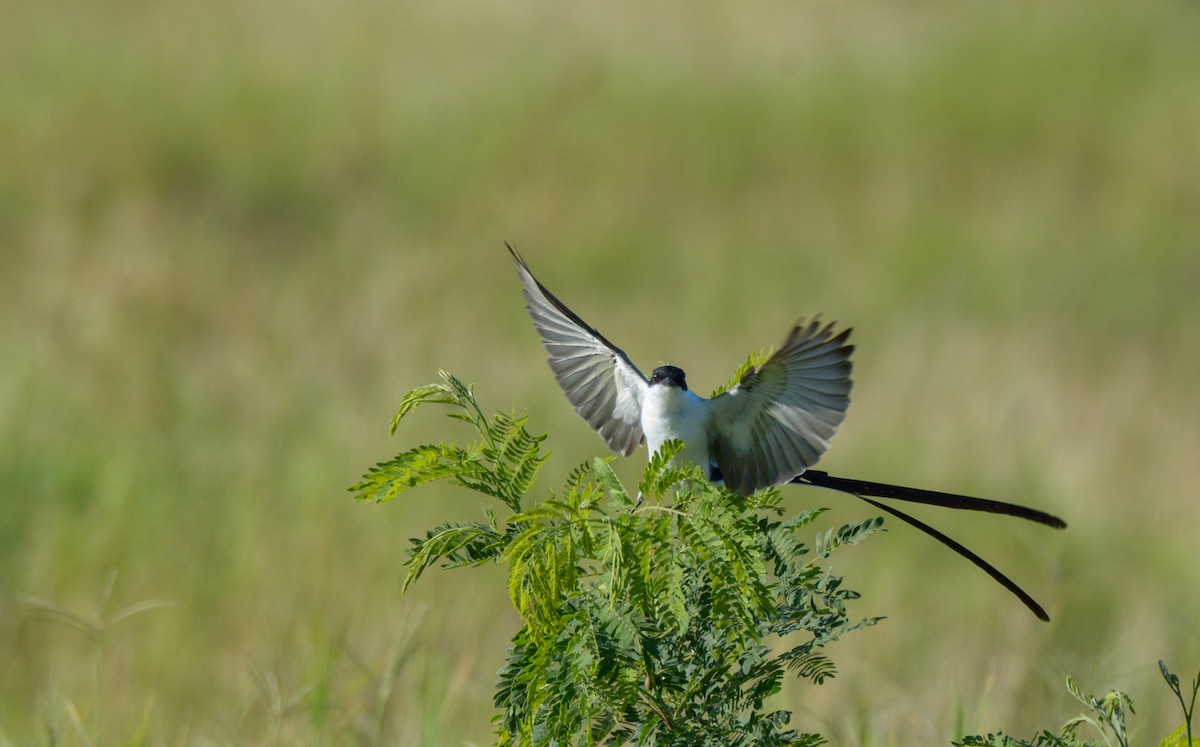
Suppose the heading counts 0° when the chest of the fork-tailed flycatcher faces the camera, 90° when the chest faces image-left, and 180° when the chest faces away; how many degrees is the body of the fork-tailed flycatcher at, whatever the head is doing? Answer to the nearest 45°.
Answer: approximately 45°
